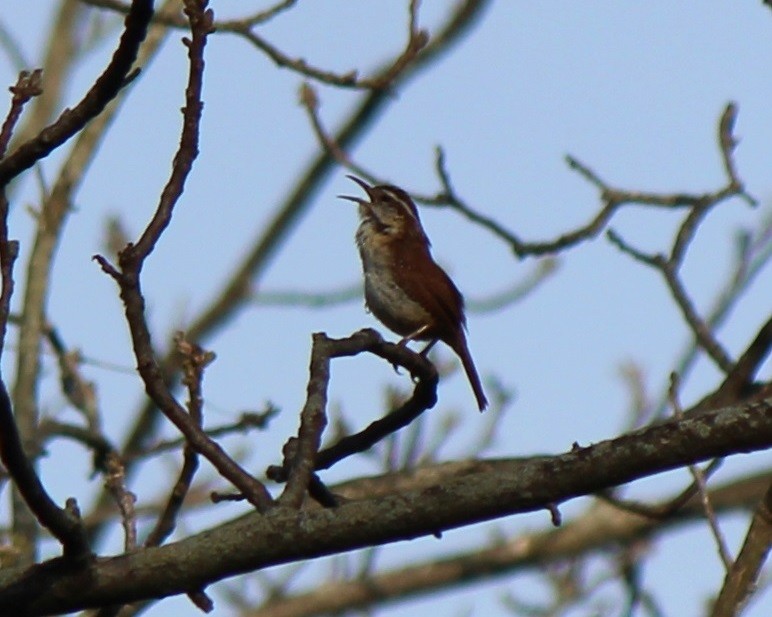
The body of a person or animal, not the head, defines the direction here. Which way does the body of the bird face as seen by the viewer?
to the viewer's left
